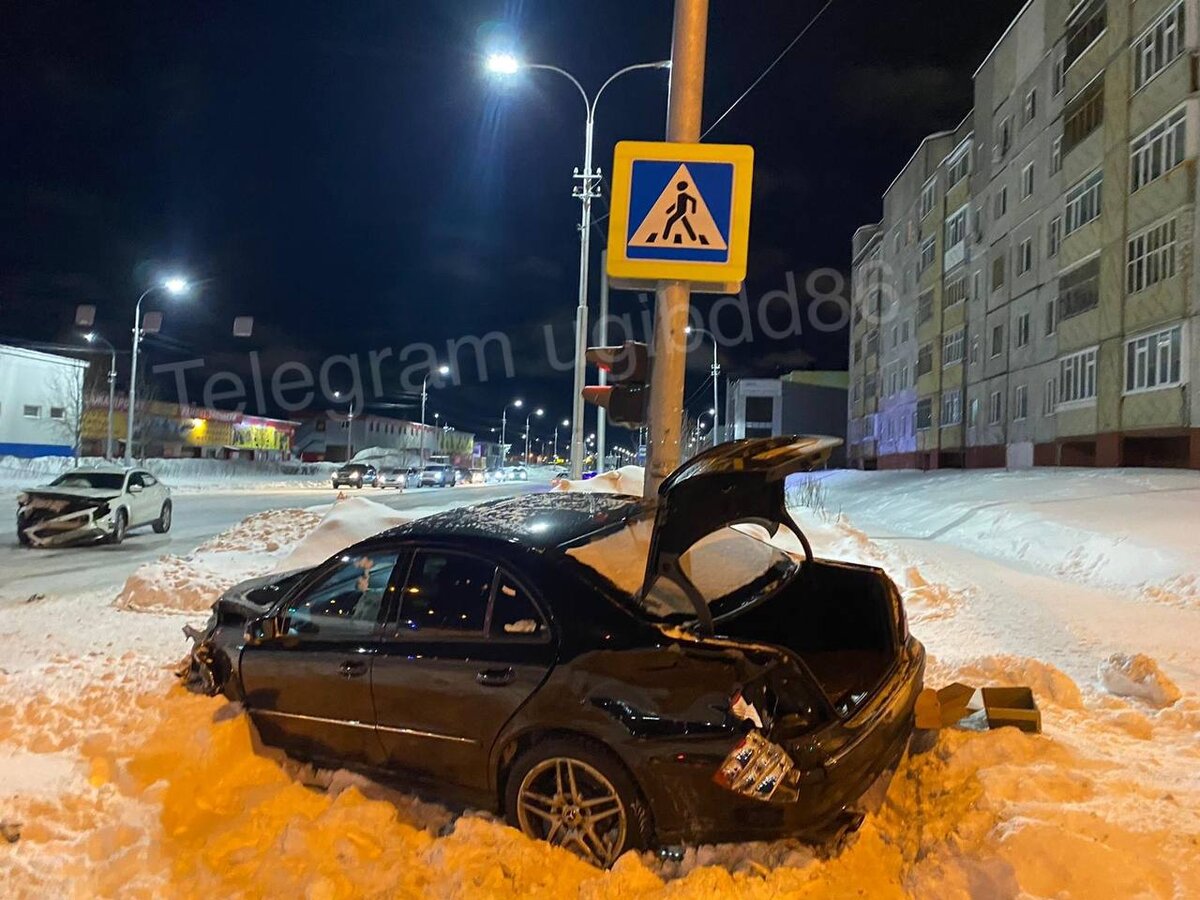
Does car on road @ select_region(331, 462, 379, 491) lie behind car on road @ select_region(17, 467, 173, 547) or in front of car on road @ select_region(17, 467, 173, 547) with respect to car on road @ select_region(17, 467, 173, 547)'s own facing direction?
behind

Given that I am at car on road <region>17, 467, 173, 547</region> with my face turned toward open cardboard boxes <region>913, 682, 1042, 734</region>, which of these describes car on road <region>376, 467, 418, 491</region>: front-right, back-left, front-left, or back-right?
back-left

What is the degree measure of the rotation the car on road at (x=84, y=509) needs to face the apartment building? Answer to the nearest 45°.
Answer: approximately 135° to its left

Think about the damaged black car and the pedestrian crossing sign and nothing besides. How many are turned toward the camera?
1

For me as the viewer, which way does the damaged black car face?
facing away from the viewer and to the left of the viewer

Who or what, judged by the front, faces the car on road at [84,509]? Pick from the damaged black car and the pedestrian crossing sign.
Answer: the damaged black car

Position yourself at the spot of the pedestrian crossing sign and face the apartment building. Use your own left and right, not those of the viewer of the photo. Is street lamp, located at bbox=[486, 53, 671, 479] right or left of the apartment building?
left

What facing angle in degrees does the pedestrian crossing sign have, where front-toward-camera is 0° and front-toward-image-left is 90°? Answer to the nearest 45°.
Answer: approximately 0°
